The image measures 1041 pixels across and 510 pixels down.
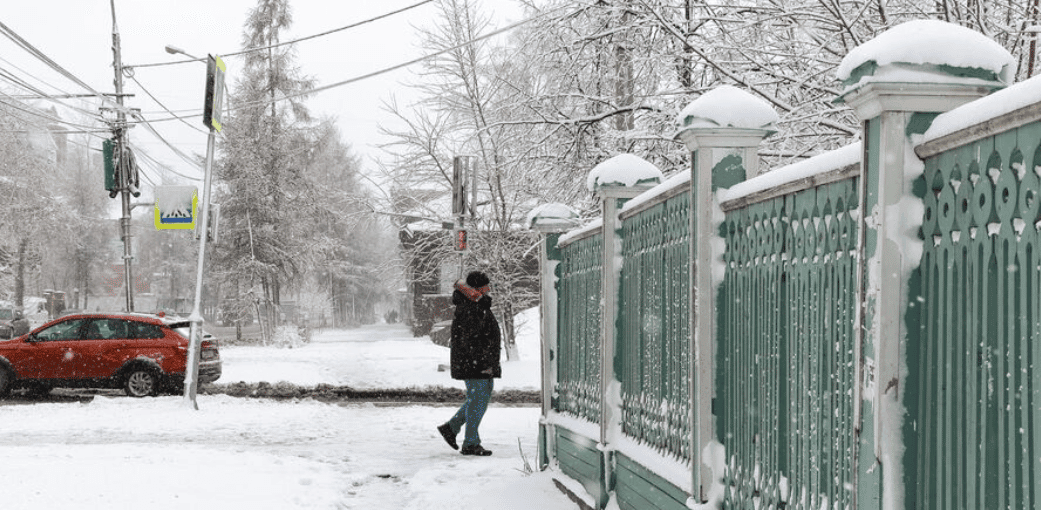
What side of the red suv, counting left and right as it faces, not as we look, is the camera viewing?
left

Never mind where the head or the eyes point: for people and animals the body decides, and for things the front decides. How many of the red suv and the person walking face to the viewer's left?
1

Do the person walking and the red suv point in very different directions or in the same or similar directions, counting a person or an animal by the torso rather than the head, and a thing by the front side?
very different directions

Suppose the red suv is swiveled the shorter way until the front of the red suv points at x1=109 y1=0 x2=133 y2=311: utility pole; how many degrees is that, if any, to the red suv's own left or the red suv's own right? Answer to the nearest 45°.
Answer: approximately 90° to the red suv's own right

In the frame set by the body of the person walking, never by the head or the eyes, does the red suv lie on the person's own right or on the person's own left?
on the person's own left
